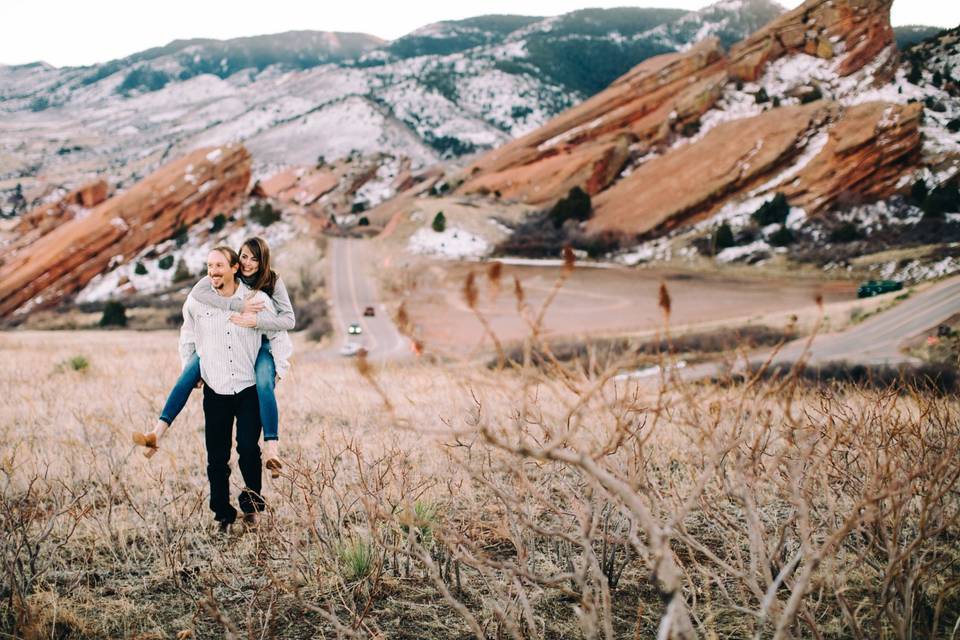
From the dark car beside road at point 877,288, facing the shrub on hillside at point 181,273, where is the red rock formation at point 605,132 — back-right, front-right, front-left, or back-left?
front-right

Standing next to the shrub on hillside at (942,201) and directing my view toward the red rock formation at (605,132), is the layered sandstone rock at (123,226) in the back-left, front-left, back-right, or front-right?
front-left

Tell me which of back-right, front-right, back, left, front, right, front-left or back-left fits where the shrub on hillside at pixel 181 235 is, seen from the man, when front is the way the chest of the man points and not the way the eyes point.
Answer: back

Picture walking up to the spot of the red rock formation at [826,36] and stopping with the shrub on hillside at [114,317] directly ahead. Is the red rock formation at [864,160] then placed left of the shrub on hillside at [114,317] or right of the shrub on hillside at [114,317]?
left

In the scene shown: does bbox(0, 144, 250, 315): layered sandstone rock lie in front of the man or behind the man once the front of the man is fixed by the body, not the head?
behind

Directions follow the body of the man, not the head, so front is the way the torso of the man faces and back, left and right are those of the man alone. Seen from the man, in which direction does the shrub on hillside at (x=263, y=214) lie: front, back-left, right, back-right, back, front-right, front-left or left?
back

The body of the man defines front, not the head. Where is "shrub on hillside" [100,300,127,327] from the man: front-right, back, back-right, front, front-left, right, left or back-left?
back

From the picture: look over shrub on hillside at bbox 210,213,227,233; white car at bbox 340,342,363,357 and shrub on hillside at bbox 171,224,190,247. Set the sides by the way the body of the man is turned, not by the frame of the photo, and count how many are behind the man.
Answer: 3

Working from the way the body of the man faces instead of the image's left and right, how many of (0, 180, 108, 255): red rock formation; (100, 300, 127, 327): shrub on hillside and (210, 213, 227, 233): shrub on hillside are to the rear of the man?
3

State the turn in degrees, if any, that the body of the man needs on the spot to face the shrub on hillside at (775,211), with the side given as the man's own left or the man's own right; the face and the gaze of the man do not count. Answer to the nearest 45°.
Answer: approximately 135° to the man's own left

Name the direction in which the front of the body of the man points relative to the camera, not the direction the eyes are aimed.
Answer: toward the camera

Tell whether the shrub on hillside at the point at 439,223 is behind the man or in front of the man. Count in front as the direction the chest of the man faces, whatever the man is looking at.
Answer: behind
